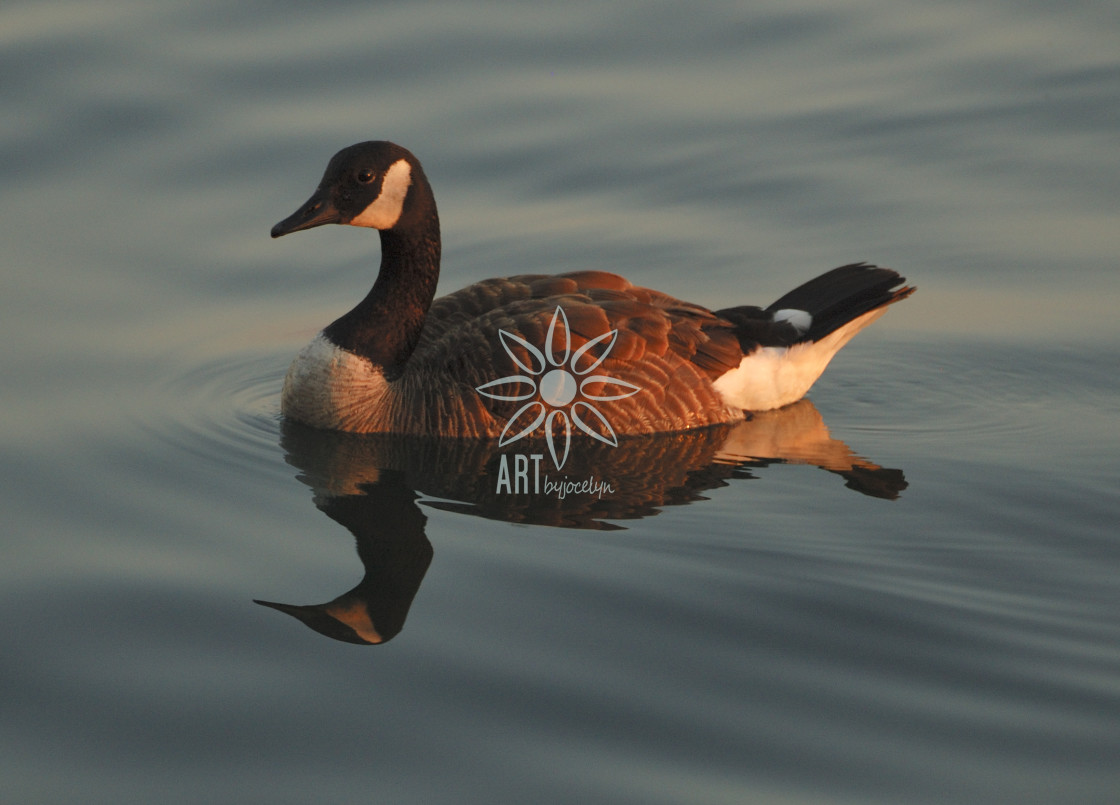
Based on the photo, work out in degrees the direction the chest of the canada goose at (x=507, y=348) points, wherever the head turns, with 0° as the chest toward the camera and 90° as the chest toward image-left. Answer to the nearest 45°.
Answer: approximately 90°
